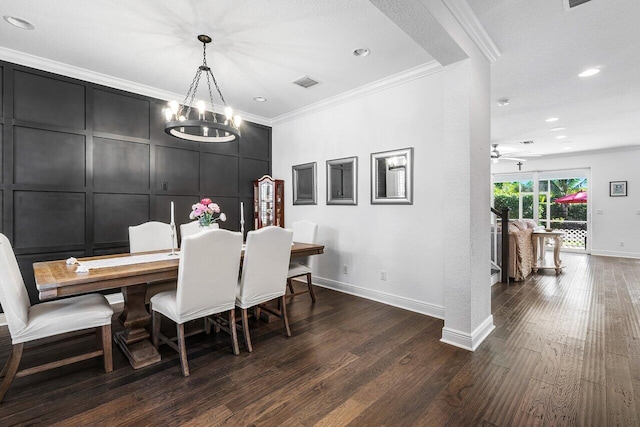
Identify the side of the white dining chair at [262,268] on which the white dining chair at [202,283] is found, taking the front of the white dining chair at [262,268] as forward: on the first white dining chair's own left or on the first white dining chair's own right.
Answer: on the first white dining chair's own left

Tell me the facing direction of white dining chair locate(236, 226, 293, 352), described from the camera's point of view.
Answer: facing away from the viewer and to the left of the viewer

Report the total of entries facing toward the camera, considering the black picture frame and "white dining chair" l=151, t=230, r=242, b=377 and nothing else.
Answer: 1

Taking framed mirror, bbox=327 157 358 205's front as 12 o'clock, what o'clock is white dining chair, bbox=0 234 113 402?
The white dining chair is roughly at 12 o'clock from the framed mirror.

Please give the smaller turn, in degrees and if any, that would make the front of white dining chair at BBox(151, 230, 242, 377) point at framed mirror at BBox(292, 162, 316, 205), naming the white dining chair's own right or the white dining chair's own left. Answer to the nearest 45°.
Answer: approximately 90° to the white dining chair's own right
